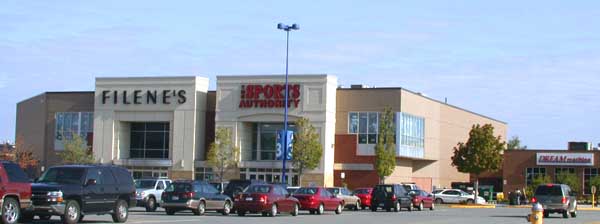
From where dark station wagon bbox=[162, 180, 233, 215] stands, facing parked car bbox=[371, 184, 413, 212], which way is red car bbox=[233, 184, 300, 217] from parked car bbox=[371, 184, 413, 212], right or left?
right

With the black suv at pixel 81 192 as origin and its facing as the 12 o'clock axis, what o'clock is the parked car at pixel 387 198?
The parked car is roughly at 6 o'clock from the black suv.

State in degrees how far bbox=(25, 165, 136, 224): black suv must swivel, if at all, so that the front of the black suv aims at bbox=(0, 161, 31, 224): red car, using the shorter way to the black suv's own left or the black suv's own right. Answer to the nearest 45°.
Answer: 0° — it already faces it

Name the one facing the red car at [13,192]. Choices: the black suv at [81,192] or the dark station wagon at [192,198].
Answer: the black suv
